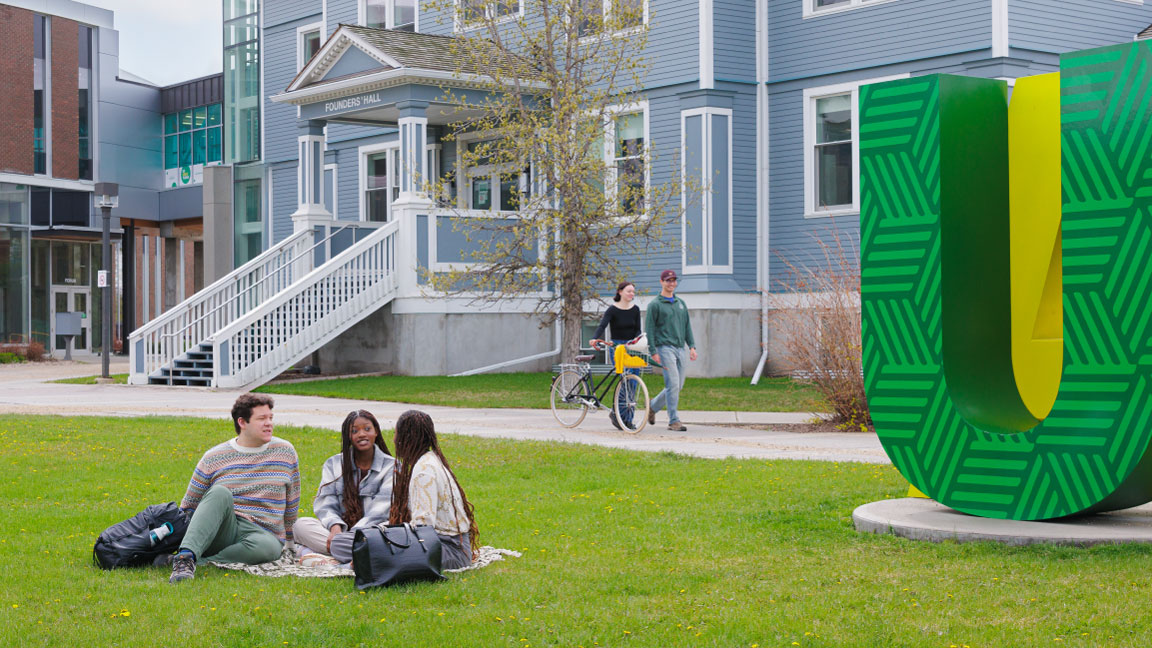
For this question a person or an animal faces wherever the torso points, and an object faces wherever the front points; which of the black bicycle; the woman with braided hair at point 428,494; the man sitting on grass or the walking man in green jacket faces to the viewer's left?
the woman with braided hair

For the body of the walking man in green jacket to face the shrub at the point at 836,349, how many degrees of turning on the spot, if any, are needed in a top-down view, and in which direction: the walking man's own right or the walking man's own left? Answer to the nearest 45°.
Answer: approximately 45° to the walking man's own left

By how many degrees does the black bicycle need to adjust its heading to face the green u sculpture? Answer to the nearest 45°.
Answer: approximately 45° to its right

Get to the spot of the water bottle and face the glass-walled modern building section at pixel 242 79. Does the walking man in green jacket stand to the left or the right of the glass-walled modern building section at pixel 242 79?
right

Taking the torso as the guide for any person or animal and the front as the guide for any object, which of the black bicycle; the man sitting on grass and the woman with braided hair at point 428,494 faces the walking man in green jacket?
the black bicycle

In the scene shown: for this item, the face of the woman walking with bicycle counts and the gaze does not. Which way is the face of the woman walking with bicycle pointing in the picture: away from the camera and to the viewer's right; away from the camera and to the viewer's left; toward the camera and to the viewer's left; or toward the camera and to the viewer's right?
toward the camera and to the viewer's right

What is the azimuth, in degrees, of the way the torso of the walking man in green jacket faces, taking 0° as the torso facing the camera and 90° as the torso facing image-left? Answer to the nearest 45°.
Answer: approximately 315°

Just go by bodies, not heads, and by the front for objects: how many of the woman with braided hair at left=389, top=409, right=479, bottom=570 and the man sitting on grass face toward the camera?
1

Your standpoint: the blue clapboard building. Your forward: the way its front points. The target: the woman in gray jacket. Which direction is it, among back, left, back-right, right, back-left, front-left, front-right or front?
front-left

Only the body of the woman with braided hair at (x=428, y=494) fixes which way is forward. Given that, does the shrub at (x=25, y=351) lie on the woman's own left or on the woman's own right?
on the woman's own right
